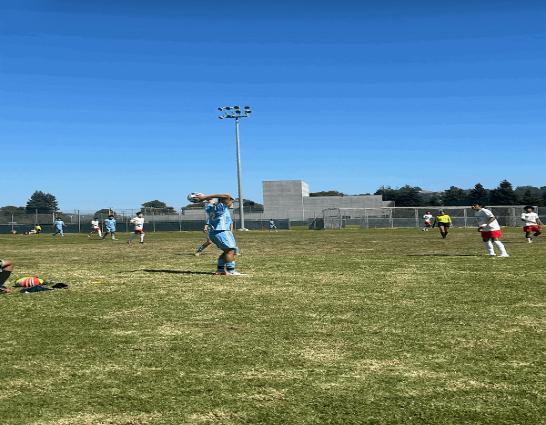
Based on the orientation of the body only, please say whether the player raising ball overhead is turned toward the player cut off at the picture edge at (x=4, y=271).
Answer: no

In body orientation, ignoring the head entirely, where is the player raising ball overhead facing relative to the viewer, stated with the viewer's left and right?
facing away from the viewer and to the right of the viewer

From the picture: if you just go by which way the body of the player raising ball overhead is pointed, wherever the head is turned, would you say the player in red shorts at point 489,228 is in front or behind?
in front
